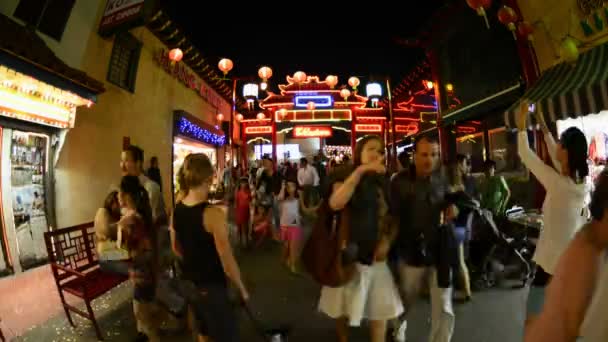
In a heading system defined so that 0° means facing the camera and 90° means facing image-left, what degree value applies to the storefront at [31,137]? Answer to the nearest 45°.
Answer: approximately 315°

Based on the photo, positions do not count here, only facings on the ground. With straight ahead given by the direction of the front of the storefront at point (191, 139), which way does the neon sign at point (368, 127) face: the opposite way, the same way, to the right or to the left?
to the right

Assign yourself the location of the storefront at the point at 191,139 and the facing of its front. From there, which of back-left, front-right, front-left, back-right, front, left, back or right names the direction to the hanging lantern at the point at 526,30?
front

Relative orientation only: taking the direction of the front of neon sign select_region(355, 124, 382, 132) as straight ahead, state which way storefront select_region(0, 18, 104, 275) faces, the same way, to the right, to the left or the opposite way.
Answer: to the left

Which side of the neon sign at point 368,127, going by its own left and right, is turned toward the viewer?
front

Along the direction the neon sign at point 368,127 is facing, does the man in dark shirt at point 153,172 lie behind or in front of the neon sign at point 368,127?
in front

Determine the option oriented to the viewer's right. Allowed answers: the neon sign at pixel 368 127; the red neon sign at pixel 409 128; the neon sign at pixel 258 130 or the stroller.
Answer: the stroller

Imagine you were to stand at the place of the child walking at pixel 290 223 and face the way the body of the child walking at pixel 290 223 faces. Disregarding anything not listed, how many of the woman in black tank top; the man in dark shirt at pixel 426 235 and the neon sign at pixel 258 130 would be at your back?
1

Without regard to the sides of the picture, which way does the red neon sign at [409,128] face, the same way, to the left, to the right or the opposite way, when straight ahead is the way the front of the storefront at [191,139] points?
to the right

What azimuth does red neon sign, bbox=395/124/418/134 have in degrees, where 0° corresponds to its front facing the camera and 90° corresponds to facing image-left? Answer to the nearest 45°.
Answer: approximately 0°

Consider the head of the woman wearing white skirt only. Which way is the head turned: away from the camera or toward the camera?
toward the camera

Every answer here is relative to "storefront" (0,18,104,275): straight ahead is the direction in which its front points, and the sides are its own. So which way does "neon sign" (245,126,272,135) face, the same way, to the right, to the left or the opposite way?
to the right

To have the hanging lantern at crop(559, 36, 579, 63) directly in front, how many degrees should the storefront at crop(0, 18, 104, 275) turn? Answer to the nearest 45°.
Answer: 0° — it already faces it

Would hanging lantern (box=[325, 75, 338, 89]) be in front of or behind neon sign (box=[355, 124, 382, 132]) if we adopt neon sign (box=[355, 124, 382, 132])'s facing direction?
in front

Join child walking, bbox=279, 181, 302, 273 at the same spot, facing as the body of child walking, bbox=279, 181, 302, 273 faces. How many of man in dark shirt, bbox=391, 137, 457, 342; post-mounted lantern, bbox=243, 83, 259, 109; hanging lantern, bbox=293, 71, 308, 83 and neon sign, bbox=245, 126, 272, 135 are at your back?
3

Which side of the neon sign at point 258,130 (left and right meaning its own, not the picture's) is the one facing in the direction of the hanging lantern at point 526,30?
front

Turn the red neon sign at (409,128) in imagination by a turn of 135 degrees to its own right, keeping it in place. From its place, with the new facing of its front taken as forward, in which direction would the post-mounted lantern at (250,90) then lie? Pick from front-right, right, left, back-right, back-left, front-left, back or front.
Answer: left

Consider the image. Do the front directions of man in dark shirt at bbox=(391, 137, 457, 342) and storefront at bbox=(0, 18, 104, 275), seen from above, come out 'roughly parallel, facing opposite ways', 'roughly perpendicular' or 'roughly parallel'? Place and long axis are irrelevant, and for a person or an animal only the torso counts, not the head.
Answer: roughly perpendicular

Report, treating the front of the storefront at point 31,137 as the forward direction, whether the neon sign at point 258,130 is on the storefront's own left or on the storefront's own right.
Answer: on the storefront's own left

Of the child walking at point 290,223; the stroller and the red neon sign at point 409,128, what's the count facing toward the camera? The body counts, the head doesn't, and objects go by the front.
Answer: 2

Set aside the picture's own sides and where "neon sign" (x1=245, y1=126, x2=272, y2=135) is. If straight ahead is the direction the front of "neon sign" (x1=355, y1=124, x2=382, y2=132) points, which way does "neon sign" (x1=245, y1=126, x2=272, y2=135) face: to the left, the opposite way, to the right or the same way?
the same way

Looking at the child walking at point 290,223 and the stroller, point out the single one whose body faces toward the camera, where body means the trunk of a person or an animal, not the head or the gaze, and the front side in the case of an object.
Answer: the child walking
